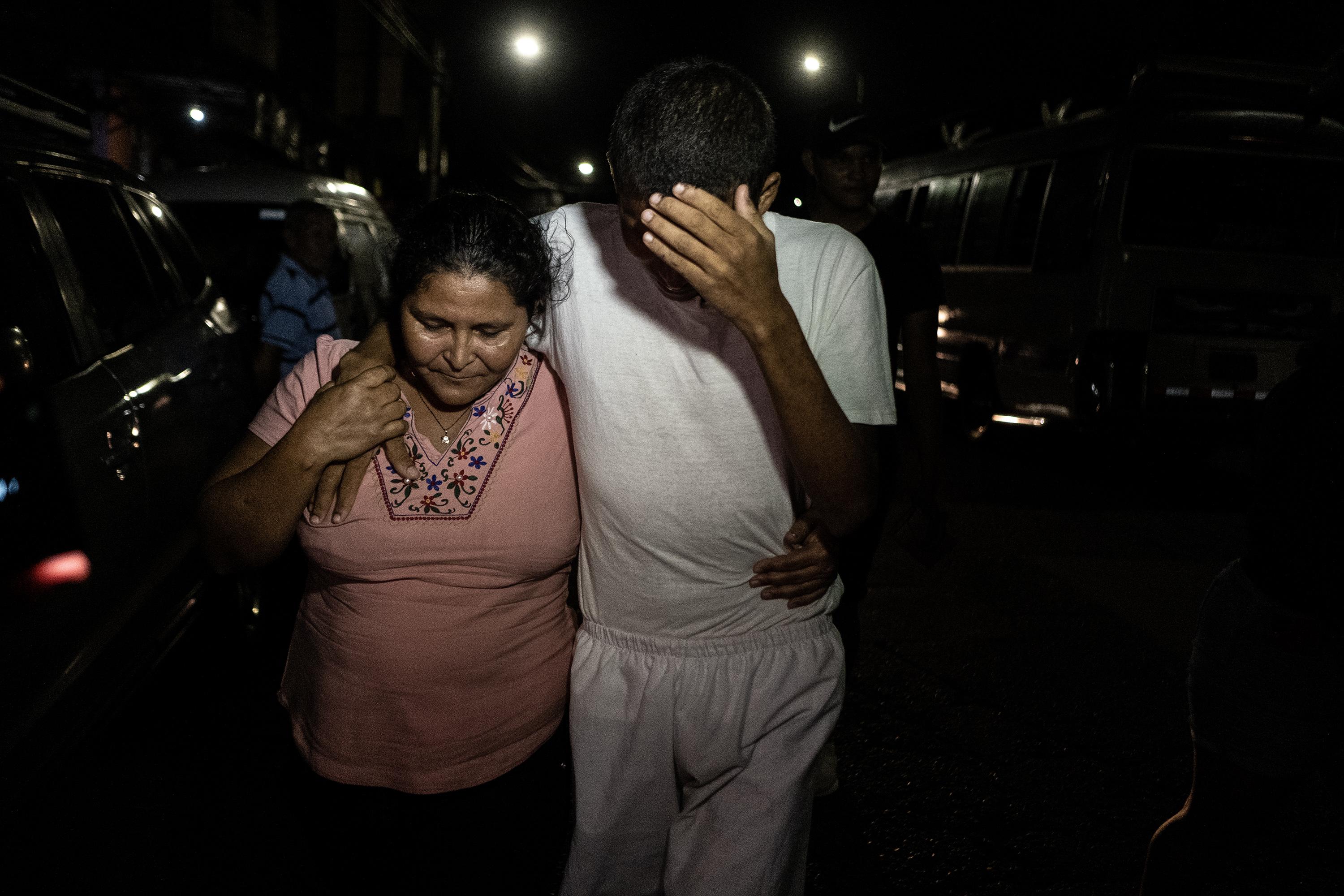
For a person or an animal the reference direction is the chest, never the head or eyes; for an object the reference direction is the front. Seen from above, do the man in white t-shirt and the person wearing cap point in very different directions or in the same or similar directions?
same or similar directions

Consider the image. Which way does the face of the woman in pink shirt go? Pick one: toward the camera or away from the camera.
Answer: toward the camera

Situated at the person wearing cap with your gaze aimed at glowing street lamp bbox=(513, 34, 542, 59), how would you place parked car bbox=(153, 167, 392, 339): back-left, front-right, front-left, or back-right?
front-left

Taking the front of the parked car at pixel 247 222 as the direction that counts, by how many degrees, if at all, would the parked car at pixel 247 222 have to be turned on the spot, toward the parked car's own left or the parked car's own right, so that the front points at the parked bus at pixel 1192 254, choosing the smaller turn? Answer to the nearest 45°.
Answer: approximately 90° to the parked car's own left

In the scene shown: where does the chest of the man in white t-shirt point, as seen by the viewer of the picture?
toward the camera

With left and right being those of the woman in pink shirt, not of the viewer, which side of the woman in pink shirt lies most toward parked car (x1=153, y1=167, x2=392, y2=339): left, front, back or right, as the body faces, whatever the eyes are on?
back

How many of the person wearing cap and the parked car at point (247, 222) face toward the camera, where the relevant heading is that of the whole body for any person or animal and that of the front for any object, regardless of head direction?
2

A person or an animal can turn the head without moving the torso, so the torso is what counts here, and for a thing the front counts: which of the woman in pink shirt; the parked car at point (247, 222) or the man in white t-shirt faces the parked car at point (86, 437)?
the parked car at point (247, 222)

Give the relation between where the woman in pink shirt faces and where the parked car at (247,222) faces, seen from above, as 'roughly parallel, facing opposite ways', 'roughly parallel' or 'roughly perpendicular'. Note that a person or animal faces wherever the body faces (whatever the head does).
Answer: roughly parallel

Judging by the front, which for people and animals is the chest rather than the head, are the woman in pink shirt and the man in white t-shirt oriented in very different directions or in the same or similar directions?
same or similar directions

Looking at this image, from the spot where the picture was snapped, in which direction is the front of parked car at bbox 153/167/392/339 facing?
facing the viewer

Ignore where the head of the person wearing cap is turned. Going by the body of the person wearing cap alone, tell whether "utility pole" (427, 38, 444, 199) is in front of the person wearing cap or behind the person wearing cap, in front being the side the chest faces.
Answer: behind

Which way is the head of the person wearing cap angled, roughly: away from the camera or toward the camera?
toward the camera
